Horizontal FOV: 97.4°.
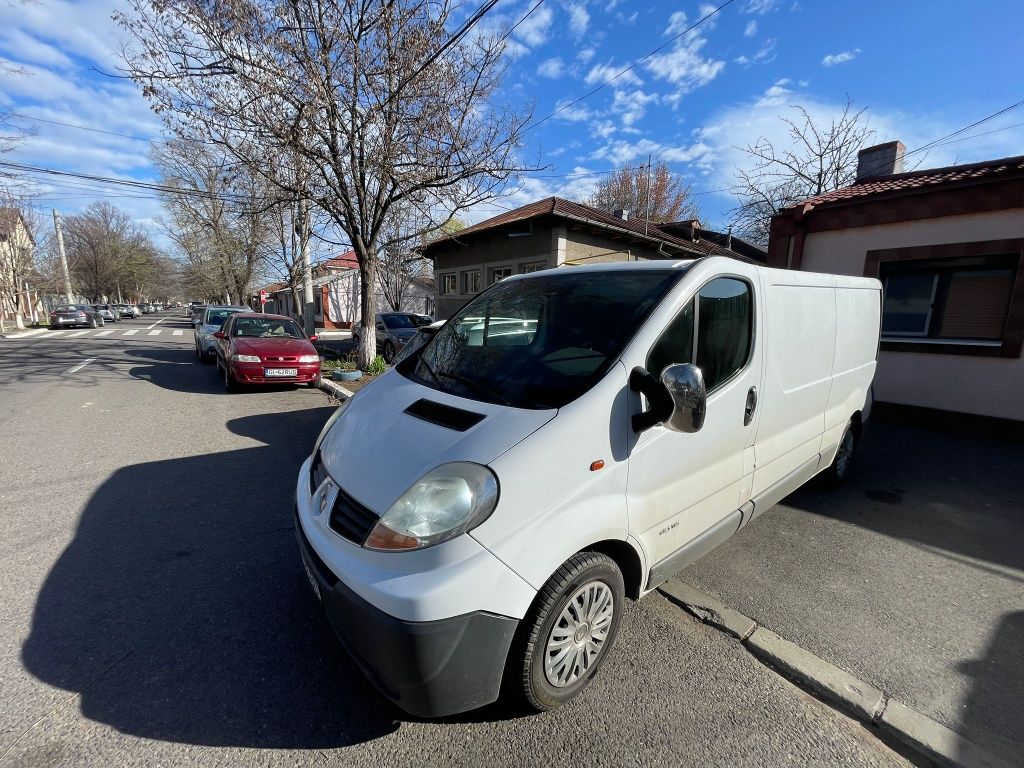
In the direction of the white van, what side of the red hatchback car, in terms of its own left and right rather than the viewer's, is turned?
front

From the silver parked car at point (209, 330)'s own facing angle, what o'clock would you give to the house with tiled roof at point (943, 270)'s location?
The house with tiled roof is roughly at 11 o'clock from the silver parked car.

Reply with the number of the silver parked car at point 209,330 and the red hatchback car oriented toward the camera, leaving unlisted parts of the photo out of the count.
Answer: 2

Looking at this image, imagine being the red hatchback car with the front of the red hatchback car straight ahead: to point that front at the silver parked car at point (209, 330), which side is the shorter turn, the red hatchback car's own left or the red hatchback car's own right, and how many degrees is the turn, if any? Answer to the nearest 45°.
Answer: approximately 180°

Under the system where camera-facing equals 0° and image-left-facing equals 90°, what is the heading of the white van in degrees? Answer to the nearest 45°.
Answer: approximately 45°

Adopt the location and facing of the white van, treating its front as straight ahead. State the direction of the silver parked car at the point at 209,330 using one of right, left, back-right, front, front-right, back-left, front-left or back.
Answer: right

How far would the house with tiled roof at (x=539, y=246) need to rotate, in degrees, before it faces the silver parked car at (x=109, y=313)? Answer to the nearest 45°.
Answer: approximately 90° to its right

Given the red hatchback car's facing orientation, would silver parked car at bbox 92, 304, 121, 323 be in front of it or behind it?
behind

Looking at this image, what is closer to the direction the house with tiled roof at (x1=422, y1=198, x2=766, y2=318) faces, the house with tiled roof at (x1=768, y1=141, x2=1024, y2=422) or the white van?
the white van

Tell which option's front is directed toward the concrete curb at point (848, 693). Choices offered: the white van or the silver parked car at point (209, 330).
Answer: the silver parked car

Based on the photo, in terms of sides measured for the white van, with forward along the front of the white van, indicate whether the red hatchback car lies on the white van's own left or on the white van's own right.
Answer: on the white van's own right
